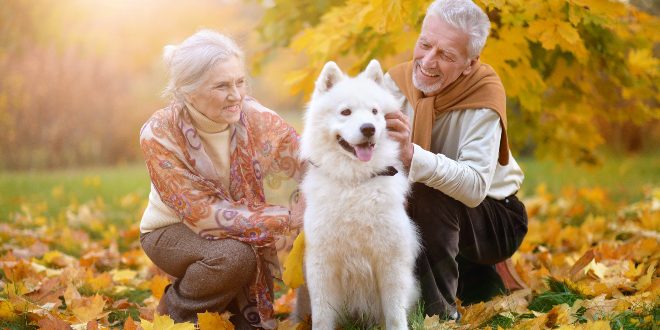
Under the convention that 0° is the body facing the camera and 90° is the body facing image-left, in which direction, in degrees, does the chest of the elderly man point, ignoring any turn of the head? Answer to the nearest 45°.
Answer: approximately 45°

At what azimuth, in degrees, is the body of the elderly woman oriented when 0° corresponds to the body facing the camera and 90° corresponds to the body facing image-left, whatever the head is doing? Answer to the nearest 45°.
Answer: approximately 315°

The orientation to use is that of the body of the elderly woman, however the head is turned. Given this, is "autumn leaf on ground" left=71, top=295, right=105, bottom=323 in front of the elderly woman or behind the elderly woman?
behind

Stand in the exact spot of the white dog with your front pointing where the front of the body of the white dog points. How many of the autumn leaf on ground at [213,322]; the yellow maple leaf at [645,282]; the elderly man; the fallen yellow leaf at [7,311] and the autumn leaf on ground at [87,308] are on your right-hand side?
3

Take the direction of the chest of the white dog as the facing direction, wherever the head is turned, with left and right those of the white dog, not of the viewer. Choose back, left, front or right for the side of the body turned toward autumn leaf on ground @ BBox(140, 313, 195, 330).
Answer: right

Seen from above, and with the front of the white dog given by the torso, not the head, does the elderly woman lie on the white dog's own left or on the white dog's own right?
on the white dog's own right

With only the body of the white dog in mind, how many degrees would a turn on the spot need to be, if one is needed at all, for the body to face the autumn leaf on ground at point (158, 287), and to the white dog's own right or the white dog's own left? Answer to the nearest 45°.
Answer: approximately 135° to the white dog's own right

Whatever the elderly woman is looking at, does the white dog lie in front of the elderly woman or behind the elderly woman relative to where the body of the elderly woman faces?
in front

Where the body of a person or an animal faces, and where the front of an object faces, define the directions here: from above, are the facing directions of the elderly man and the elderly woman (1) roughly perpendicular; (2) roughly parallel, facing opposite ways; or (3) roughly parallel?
roughly perpendicular

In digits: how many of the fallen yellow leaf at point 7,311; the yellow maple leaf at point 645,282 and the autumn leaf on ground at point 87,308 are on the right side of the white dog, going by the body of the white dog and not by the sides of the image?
2

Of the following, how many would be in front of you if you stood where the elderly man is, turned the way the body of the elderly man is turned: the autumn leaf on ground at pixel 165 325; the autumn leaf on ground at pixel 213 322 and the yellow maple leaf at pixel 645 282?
2

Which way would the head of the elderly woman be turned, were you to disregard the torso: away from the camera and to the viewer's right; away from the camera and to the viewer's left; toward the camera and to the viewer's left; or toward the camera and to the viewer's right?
toward the camera and to the viewer's right

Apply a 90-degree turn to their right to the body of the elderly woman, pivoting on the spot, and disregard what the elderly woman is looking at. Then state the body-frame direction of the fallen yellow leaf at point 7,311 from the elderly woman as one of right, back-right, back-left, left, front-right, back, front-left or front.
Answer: front-right
